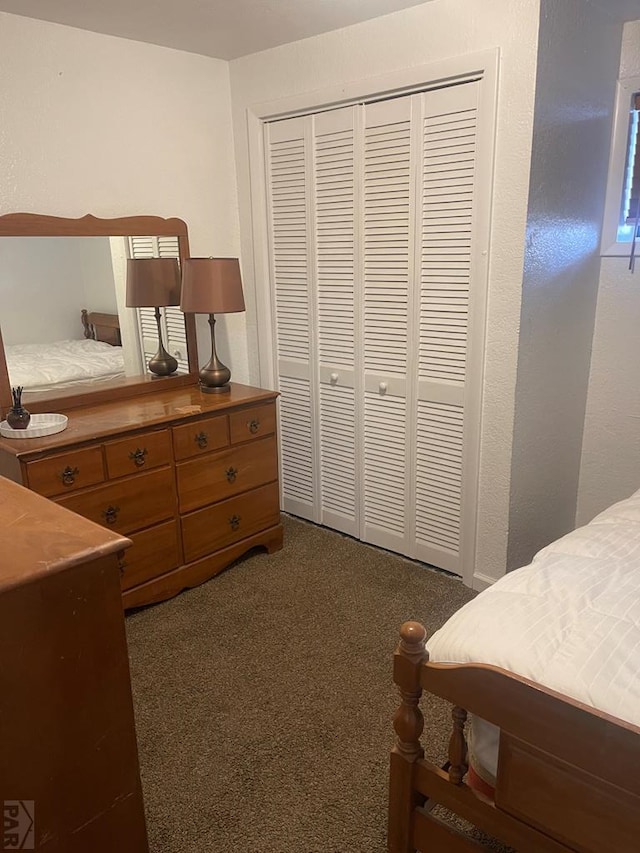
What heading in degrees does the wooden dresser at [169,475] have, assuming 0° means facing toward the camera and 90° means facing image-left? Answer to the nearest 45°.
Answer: approximately 315°

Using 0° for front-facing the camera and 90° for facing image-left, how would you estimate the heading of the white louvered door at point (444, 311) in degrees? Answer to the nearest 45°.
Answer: approximately 45°

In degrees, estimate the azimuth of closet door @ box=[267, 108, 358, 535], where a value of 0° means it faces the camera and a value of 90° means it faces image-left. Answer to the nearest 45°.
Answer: approximately 45°

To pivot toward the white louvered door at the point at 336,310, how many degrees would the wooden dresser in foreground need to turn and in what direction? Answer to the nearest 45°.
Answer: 0° — it already faces it

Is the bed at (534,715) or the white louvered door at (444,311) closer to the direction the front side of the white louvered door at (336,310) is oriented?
the bed

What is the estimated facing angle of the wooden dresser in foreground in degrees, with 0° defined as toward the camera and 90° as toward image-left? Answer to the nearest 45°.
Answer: approximately 225°

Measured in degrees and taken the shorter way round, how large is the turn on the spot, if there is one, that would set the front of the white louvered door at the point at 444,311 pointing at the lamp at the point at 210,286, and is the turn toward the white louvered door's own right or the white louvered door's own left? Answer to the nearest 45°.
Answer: approximately 45° to the white louvered door's own right

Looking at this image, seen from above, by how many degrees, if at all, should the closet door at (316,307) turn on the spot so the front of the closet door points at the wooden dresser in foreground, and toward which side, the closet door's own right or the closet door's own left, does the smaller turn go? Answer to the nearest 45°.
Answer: approximately 45° to the closet door's own left

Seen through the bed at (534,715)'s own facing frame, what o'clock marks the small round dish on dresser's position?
The small round dish on dresser is roughly at 2 o'clock from the bed.
